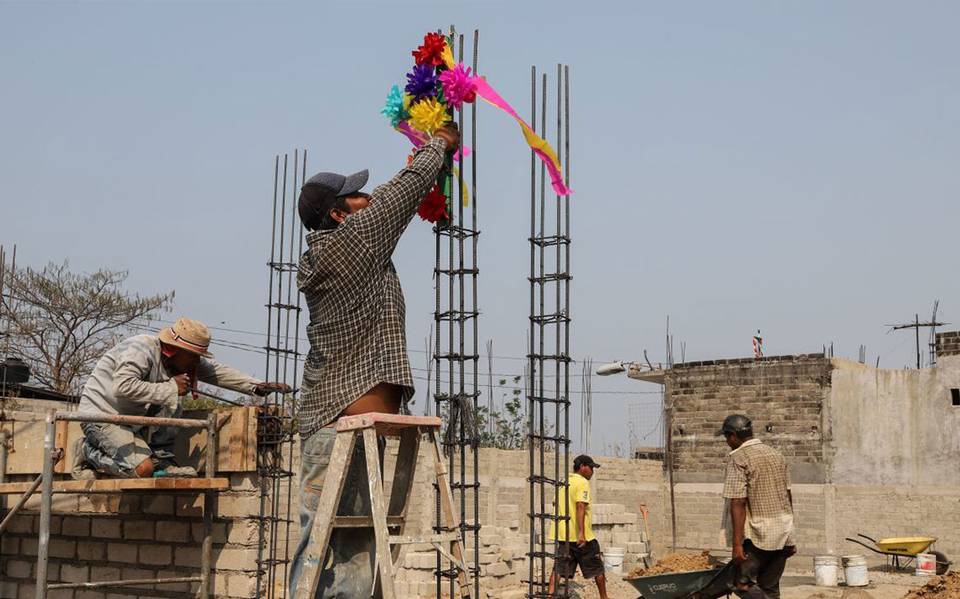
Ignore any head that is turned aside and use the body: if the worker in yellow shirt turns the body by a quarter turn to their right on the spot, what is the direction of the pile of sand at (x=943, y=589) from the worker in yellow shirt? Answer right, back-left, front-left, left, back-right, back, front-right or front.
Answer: left

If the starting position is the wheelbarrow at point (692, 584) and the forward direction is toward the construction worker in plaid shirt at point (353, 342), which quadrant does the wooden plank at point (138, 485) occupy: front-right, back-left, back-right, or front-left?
front-right

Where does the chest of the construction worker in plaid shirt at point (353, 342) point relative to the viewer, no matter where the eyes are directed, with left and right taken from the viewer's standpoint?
facing away from the viewer and to the right of the viewer

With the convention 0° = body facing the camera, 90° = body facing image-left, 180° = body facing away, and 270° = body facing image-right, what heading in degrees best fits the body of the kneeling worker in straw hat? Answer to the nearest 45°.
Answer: approximately 270°

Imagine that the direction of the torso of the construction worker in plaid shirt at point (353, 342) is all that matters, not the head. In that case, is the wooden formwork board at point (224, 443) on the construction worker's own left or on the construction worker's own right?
on the construction worker's own left

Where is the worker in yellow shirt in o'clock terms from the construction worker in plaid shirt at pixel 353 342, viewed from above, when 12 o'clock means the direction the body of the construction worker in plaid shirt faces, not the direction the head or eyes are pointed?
The worker in yellow shirt is roughly at 11 o'clock from the construction worker in plaid shirt.

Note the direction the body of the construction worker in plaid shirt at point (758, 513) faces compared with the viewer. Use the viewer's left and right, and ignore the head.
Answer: facing away from the viewer and to the left of the viewer

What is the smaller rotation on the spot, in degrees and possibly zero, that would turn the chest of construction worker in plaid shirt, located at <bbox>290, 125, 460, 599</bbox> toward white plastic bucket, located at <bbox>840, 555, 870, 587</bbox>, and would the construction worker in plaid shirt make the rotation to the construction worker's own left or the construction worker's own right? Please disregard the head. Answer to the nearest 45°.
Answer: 0° — they already face it

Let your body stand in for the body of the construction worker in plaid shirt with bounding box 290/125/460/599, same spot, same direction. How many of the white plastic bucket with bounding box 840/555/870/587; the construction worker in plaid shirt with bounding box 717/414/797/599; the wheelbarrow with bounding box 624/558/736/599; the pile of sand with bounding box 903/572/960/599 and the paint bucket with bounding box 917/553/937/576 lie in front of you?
5
